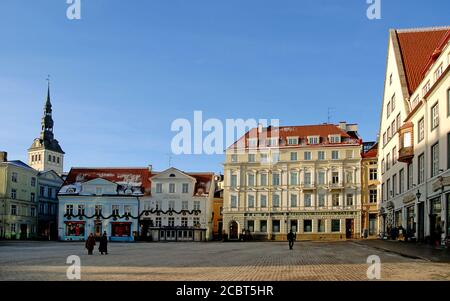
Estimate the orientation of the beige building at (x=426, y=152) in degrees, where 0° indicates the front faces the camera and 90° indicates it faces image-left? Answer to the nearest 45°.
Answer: approximately 45°
